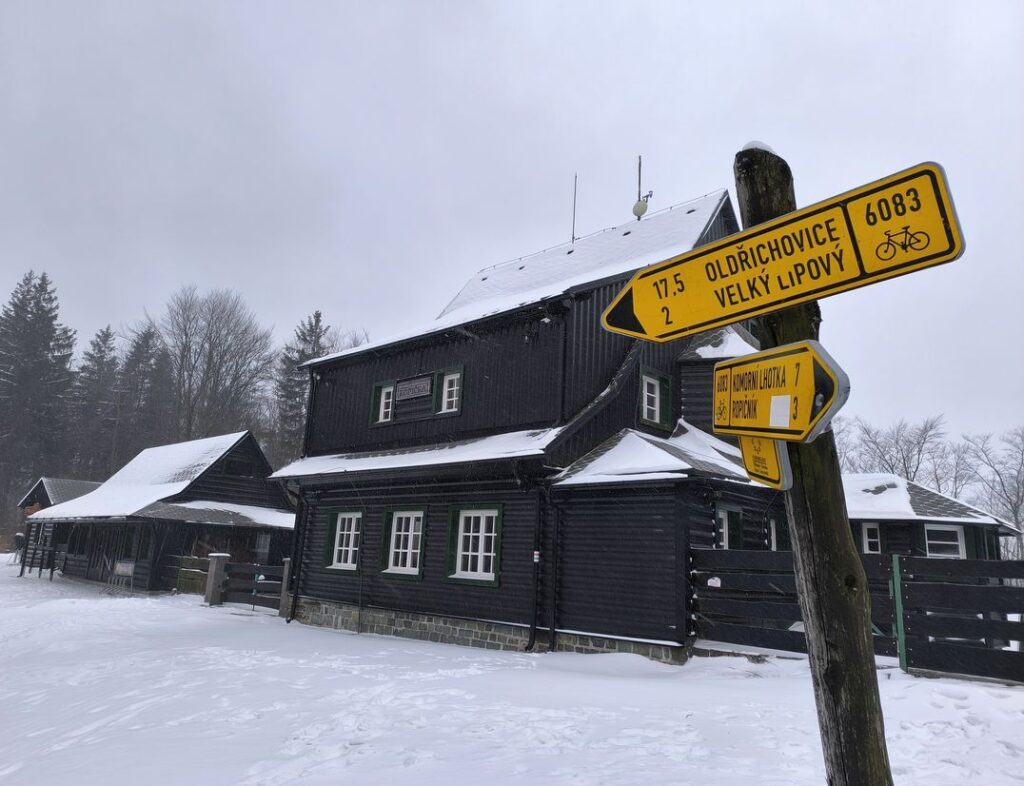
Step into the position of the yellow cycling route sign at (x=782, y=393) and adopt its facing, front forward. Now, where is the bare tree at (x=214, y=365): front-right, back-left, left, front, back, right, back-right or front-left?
right

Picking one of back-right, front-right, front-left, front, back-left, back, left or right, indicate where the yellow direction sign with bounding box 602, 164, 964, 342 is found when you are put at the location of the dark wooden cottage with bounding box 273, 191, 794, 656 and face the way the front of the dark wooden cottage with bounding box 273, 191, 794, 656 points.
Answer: front-left

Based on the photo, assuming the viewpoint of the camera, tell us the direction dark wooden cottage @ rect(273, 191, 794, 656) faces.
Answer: facing the viewer and to the left of the viewer

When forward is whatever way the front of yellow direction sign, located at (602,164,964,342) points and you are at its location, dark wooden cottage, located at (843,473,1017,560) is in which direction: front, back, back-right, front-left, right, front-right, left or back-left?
back

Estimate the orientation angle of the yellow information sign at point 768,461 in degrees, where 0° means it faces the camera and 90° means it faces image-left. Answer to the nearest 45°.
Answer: approximately 45°

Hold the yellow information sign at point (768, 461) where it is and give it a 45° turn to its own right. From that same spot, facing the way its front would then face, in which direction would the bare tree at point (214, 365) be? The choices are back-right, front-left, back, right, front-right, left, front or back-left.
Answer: front-right
